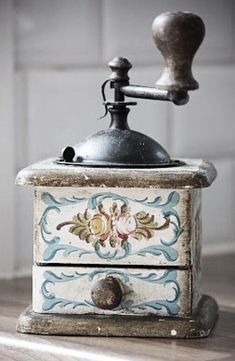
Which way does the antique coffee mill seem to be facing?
toward the camera
